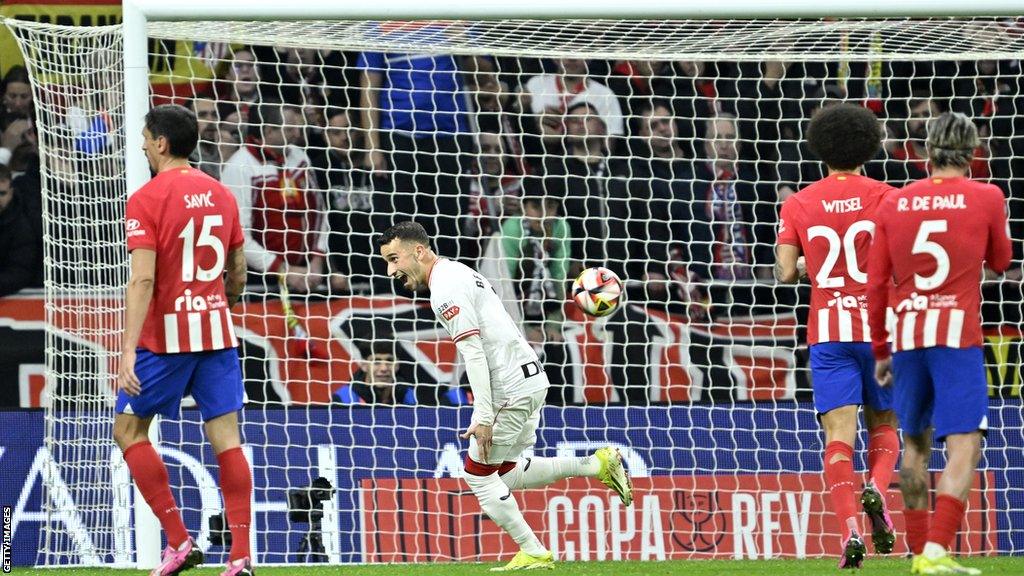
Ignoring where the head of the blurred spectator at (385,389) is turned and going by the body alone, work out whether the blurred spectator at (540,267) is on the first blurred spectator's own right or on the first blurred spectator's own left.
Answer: on the first blurred spectator's own left

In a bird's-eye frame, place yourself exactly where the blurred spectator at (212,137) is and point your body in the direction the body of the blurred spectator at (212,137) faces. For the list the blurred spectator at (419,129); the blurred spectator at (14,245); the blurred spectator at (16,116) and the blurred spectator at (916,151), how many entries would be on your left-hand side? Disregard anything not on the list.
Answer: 2

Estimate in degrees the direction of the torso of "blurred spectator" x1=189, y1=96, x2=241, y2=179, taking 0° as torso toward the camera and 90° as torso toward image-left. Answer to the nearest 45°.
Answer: approximately 0°

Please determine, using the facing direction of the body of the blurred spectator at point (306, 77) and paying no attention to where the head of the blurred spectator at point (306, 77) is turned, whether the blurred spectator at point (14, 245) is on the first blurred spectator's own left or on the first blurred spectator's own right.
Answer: on the first blurred spectator's own right

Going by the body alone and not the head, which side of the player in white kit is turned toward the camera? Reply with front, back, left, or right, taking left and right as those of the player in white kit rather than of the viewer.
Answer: left

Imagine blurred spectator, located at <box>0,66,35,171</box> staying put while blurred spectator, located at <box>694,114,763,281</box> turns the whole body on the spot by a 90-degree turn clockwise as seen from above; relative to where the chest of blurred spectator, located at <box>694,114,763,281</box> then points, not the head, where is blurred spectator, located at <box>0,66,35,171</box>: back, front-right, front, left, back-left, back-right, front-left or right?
front

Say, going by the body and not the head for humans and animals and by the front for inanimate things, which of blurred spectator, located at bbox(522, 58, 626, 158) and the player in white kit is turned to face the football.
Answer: the blurred spectator

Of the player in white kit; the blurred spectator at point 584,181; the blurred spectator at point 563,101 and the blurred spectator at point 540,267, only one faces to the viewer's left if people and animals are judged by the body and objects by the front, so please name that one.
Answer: the player in white kit

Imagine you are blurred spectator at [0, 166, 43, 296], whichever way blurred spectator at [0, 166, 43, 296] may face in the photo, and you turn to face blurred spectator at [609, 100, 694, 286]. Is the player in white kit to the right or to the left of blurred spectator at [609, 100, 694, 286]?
right

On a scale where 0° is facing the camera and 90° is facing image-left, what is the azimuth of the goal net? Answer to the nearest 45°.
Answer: approximately 0°

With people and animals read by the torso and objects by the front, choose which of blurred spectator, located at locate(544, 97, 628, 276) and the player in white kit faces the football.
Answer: the blurred spectator

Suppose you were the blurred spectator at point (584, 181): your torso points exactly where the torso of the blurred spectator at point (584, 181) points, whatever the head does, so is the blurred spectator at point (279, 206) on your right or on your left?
on your right
